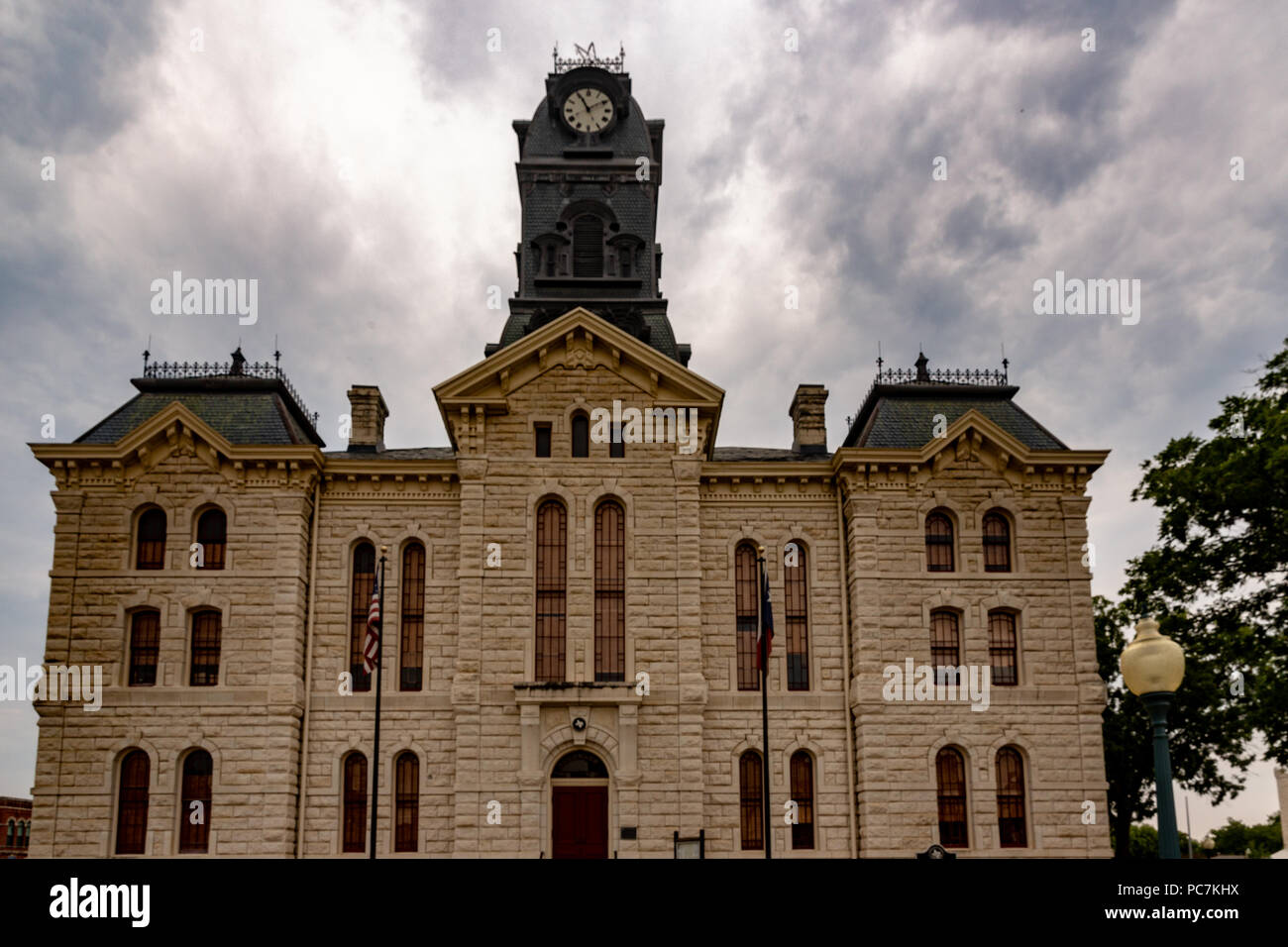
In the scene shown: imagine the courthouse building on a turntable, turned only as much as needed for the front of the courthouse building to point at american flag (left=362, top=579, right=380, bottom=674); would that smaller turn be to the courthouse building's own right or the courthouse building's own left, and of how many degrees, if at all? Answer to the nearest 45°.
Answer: approximately 45° to the courthouse building's own right

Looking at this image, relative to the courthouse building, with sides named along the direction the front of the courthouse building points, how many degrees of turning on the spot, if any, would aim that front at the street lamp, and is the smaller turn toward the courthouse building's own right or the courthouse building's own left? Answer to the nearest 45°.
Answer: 0° — it already faces it

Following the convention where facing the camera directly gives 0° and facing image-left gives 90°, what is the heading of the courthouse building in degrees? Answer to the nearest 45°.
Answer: approximately 0°
